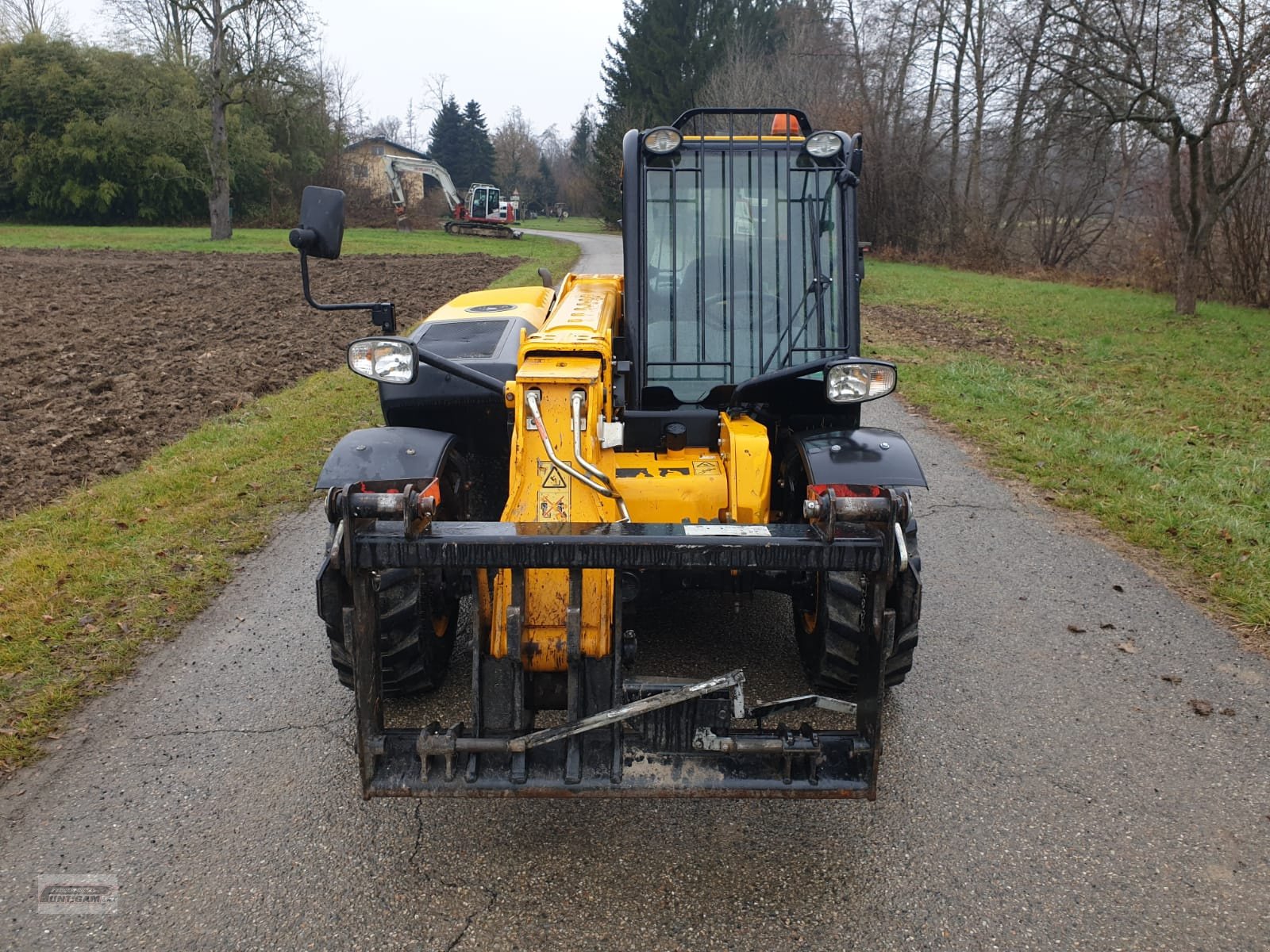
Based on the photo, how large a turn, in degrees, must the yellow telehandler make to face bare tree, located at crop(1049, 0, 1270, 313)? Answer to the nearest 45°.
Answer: approximately 135° to its left

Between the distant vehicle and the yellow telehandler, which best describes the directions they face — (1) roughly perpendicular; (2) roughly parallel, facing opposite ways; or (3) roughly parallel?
roughly perpendicular

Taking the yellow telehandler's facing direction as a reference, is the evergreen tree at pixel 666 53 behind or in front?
behind

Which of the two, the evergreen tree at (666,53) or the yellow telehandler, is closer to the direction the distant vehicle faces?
the yellow telehandler

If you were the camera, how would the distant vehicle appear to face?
facing to the left of the viewer

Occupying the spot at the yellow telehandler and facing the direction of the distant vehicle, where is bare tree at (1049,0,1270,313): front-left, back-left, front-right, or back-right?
front-right

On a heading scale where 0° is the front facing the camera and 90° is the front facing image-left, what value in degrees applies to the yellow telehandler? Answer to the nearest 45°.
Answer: approximately 0°

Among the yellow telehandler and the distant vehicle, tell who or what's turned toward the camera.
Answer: the yellow telehandler

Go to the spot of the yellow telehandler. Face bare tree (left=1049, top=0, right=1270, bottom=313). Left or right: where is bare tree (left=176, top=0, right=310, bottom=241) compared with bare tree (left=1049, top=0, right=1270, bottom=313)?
left

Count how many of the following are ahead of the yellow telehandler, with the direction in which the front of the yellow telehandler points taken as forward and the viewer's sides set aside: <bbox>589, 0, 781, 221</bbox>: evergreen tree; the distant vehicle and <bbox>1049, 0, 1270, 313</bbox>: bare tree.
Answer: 0
